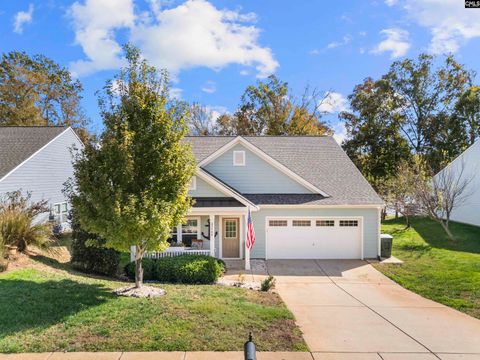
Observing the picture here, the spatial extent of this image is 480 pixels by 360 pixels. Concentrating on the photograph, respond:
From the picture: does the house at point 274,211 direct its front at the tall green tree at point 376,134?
no

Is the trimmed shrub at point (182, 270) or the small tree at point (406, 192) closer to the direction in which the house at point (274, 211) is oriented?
the trimmed shrub

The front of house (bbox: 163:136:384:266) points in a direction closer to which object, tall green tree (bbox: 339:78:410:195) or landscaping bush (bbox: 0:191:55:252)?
the landscaping bush

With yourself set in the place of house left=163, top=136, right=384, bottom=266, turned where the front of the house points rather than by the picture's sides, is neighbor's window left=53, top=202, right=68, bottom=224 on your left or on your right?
on your right

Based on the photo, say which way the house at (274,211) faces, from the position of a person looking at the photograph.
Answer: facing the viewer

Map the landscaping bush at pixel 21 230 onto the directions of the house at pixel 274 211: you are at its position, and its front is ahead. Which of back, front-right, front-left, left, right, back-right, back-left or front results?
front-right

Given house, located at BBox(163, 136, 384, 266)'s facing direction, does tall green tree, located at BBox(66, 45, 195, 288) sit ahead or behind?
ahead

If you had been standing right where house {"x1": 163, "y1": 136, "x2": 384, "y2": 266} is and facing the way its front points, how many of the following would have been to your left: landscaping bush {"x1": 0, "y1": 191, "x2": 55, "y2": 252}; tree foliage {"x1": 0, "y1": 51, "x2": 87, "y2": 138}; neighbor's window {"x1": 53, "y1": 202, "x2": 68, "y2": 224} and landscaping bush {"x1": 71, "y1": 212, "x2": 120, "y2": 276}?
0
